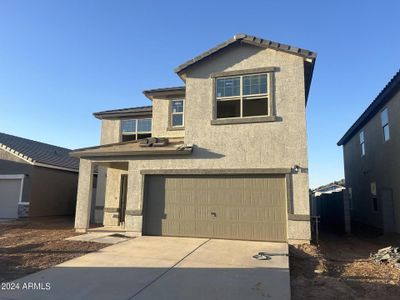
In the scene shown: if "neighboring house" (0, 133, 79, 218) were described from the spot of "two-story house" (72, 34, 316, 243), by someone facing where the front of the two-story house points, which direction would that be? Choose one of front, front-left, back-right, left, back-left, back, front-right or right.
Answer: back-right

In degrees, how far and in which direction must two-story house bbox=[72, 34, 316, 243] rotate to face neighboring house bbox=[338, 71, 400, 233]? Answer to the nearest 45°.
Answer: approximately 135° to its left

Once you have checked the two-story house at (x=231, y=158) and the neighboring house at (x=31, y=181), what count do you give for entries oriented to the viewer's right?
0

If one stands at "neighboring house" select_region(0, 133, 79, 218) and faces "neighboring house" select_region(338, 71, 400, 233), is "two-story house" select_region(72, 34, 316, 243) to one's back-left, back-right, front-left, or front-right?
front-right

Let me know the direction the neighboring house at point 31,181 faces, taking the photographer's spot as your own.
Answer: facing the viewer and to the left of the viewer

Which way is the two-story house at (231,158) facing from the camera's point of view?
toward the camera

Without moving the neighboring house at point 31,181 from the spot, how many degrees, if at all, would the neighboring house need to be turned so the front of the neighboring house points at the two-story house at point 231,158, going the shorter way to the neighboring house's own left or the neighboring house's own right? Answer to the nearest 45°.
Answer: approximately 90° to the neighboring house's own left

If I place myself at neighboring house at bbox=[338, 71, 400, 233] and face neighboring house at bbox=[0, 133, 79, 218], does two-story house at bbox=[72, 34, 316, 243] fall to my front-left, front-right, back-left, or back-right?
front-left

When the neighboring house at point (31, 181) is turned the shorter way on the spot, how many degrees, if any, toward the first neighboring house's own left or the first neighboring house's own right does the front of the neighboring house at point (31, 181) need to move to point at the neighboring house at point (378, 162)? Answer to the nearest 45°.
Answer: approximately 90° to the first neighboring house's own left

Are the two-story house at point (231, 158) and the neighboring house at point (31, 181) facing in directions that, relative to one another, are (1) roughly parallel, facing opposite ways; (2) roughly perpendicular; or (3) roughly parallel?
roughly parallel
